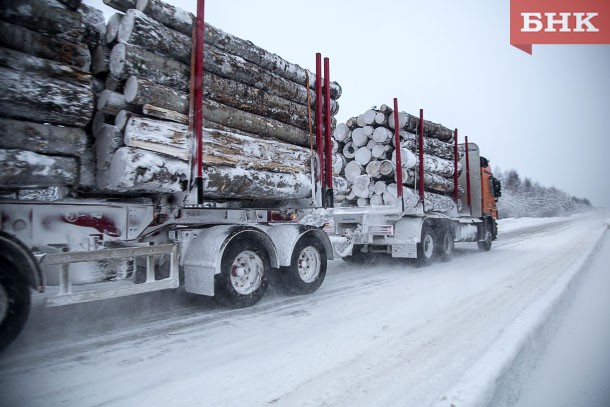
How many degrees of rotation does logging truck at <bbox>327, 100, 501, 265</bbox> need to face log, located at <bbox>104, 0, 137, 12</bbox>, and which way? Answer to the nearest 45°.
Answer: approximately 180°

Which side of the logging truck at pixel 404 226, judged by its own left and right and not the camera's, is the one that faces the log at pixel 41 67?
back

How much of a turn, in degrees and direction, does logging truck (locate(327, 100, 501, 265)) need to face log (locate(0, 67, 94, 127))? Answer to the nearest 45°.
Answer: approximately 180°

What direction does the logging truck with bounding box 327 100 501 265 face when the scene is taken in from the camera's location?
facing away from the viewer and to the right of the viewer

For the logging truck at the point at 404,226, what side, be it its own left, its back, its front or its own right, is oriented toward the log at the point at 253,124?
back

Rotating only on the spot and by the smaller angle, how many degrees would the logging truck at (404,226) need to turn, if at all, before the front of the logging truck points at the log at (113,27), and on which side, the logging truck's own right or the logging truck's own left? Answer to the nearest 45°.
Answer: approximately 180°

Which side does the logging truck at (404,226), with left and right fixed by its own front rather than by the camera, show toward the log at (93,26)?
back

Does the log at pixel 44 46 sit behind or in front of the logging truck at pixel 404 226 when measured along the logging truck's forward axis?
behind

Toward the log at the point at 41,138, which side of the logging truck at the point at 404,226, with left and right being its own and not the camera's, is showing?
back
